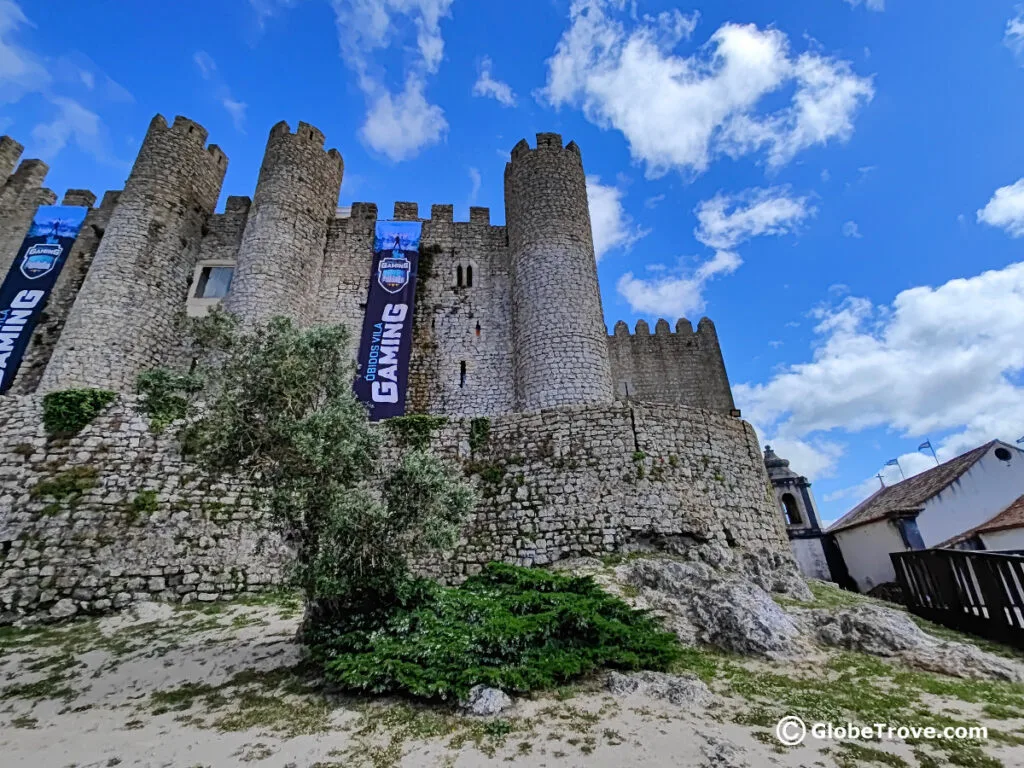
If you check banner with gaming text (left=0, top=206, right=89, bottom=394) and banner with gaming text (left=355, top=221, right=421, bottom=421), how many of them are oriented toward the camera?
2

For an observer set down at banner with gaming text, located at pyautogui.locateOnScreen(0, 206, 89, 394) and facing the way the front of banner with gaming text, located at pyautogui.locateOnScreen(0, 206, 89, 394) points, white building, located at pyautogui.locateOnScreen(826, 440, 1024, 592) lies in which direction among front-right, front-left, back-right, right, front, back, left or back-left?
front-left

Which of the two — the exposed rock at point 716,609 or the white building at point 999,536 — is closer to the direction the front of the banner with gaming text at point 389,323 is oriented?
the exposed rock

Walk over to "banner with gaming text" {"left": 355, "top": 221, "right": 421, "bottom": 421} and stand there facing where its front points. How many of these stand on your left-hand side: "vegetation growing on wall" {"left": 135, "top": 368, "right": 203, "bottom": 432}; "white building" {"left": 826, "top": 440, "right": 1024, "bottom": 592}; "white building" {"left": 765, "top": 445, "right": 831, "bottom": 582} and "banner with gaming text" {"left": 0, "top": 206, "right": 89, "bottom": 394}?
2

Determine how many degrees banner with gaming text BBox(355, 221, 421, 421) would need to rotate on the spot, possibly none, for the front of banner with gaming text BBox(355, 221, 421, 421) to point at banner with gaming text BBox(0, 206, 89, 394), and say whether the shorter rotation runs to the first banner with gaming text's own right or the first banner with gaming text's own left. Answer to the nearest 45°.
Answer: approximately 90° to the first banner with gaming text's own right

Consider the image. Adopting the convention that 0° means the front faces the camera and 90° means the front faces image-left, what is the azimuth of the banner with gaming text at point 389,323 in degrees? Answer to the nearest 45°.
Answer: approximately 0°

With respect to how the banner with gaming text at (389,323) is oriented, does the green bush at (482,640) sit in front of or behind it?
in front

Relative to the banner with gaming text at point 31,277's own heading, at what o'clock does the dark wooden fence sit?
The dark wooden fence is roughly at 11 o'clock from the banner with gaming text.

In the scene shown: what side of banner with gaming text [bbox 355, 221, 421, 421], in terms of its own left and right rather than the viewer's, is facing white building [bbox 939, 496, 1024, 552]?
left

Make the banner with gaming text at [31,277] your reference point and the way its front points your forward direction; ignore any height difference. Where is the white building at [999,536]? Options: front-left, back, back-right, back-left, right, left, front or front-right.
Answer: front-left

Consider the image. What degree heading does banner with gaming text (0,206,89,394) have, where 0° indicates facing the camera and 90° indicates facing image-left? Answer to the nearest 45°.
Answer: approximately 0°

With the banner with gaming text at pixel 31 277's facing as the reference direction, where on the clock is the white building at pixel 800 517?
The white building is roughly at 10 o'clock from the banner with gaming text.
